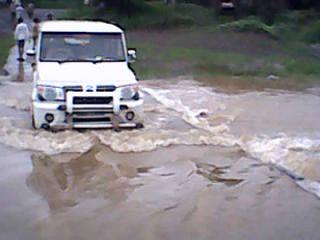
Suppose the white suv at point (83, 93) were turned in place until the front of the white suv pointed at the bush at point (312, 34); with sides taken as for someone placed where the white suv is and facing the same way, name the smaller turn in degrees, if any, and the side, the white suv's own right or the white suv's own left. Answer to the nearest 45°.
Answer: approximately 135° to the white suv's own left

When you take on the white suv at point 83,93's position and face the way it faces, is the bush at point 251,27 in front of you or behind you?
behind

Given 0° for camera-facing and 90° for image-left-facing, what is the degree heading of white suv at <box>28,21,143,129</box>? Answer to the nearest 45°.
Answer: approximately 0°
